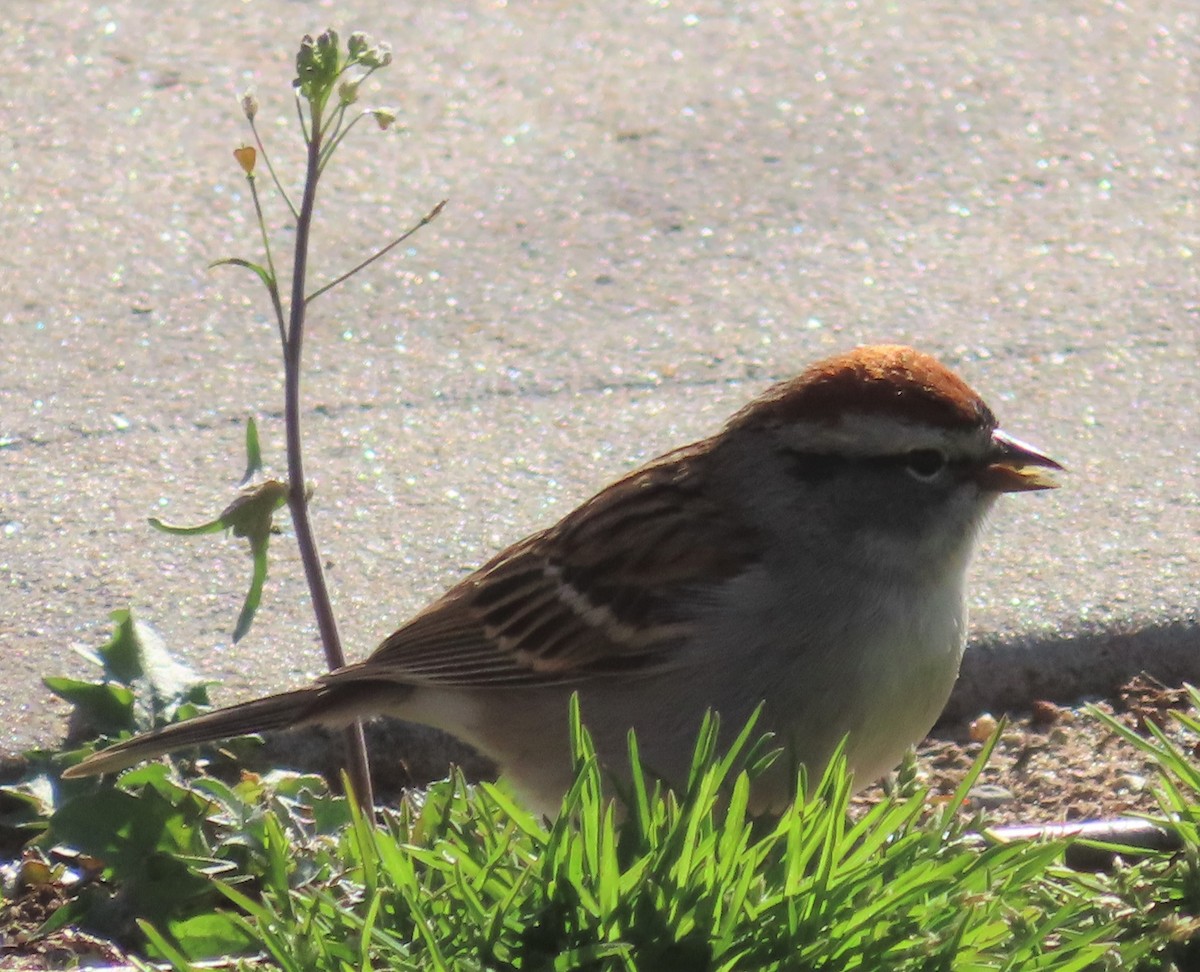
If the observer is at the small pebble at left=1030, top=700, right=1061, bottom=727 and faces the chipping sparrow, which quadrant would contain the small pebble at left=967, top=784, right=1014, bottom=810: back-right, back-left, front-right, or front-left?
front-left

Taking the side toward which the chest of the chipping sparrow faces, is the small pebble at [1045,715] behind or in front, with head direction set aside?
in front

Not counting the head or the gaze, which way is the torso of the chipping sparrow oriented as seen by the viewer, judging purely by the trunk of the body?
to the viewer's right

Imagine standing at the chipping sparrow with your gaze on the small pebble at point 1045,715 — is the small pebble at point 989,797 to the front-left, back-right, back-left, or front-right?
front-right

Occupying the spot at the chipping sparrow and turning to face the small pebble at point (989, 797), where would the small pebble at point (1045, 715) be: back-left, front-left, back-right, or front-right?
front-left

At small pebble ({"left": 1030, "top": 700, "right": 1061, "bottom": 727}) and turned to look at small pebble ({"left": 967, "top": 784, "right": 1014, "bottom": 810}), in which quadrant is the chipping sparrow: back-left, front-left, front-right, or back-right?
front-right
